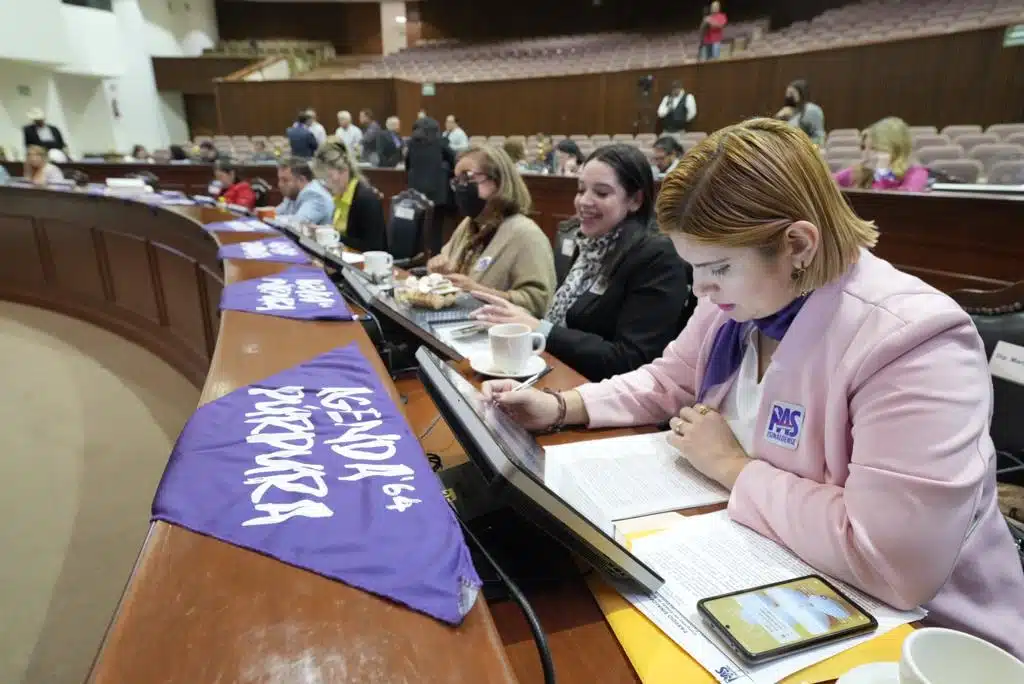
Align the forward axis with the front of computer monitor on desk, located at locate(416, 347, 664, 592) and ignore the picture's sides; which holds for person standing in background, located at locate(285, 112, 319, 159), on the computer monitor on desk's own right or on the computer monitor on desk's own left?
on the computer monitor on desk's own left

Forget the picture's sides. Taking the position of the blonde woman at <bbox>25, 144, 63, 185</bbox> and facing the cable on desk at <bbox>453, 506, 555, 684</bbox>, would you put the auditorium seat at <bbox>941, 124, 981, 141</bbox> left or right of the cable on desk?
left

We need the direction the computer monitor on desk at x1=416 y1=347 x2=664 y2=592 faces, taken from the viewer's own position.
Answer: facing to the right of the viewer

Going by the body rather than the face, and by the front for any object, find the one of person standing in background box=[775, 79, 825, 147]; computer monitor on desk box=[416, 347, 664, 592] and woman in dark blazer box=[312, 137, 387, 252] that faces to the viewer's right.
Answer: the computer monitor on desk

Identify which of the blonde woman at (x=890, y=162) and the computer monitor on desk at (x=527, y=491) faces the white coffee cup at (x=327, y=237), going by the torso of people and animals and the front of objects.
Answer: the blonde woman

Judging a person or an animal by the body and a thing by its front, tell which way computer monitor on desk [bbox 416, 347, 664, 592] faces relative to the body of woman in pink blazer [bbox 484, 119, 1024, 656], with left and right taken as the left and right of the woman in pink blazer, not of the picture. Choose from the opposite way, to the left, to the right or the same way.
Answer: the opposite way

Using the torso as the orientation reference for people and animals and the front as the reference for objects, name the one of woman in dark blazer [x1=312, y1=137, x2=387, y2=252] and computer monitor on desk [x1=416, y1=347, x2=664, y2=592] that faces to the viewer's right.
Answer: the computer monitor on desk

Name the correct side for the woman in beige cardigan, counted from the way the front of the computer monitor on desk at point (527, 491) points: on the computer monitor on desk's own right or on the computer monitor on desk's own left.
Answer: on the computer monitor on desk's own left

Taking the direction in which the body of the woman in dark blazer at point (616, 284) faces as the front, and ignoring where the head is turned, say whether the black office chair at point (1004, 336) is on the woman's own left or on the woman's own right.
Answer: on the woman's own left

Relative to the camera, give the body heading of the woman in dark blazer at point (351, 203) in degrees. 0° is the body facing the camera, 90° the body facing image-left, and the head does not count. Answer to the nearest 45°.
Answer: approximately 90°
